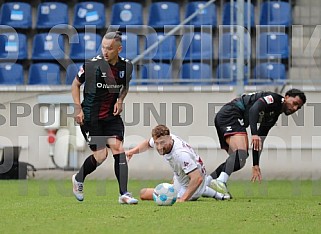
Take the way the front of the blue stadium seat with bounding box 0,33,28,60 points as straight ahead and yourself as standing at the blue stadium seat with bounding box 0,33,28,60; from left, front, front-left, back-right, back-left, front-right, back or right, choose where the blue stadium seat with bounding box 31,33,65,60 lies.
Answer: left

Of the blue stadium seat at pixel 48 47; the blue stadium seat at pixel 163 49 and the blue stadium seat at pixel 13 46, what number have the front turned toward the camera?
3

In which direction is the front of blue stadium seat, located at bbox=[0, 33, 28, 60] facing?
toward the camera

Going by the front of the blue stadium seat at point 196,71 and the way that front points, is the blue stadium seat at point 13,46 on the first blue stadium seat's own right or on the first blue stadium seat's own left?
on the first blue stadium seat's own right

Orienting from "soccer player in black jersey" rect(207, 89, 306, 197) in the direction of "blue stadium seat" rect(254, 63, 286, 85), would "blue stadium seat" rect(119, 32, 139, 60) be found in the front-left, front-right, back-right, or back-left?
front-left

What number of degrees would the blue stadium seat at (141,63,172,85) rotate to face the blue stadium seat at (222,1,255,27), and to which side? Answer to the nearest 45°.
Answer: approximately 90° to its left

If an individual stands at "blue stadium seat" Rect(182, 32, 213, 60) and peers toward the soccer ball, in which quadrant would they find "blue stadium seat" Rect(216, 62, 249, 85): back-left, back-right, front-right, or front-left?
front-left

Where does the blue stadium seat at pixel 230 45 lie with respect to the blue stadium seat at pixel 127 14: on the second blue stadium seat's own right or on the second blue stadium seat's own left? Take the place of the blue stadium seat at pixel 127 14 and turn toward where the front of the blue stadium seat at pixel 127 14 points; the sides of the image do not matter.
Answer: on the second blue stadium seat's own left

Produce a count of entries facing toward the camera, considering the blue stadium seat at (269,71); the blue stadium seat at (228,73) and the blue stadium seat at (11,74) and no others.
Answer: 3

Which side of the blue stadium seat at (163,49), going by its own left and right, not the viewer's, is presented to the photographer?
front

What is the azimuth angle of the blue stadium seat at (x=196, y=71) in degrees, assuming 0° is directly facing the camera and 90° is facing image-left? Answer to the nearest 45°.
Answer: approximately 0°

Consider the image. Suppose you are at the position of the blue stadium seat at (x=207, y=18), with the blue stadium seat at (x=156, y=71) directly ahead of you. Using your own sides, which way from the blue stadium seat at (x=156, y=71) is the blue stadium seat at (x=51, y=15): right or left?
right

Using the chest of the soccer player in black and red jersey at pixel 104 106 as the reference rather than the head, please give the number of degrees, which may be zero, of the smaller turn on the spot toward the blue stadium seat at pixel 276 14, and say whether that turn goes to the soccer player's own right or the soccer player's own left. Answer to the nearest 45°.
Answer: approximately 90° to the soccer player's own left

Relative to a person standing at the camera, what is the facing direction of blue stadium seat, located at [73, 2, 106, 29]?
facing the viewer

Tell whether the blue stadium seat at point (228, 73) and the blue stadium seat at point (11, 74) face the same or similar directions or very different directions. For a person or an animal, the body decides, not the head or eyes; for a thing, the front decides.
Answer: same or similar directions

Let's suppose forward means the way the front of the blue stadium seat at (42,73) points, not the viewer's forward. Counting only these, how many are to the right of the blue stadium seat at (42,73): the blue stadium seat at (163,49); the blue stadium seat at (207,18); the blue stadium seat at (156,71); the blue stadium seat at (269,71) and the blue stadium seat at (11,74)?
1

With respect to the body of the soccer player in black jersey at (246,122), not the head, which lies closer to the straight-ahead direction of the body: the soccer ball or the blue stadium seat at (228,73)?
the soccer ball

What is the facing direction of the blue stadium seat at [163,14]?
toward the camera

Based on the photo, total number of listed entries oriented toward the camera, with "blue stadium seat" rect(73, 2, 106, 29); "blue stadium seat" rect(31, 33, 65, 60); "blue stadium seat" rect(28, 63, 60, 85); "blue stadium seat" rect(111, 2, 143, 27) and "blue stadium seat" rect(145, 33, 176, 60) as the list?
5
